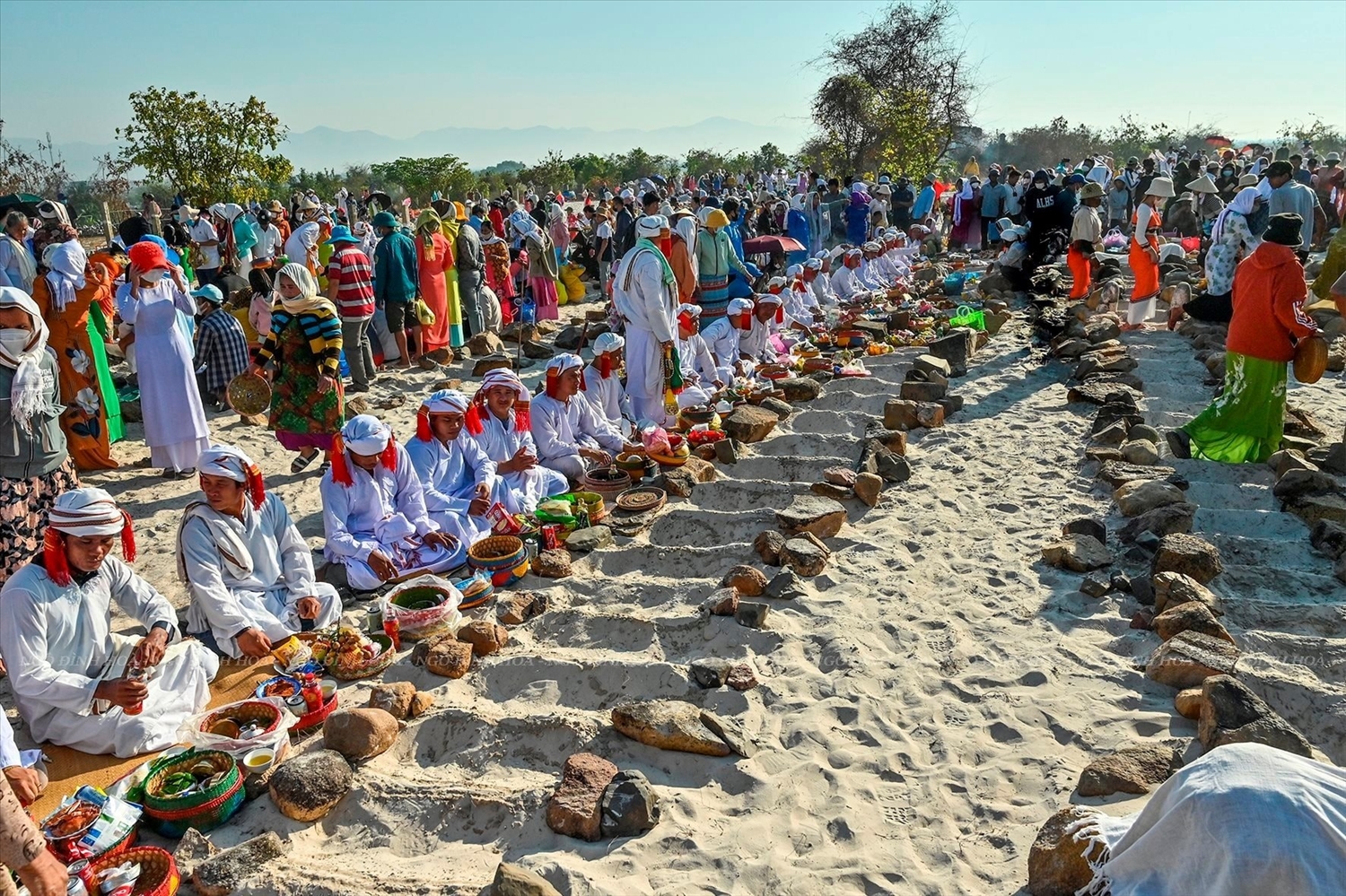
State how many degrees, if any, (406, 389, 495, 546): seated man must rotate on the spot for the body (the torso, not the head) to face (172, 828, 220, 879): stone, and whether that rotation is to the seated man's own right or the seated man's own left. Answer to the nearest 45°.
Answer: approximately 45° to the seated man's own right

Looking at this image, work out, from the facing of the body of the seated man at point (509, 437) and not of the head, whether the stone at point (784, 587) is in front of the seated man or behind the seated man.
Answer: in front

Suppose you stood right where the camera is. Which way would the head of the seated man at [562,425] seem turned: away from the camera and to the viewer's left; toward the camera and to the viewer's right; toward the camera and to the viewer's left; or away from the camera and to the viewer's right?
toward the camera and to the viewer's right

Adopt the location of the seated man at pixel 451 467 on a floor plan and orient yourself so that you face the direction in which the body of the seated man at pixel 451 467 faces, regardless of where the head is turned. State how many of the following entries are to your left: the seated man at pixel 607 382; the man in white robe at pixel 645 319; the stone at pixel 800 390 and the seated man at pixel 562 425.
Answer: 4

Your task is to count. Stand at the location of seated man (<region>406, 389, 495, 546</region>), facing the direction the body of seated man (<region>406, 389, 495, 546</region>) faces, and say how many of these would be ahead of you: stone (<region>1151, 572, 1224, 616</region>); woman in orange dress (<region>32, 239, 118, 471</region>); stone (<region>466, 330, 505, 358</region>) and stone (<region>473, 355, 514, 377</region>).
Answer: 1

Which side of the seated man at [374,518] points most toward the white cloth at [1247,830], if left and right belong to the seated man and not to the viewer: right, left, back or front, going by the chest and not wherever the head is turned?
front

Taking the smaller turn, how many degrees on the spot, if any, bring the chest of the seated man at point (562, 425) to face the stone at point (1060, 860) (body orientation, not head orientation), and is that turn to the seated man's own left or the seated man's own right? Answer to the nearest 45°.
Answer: approximately 45° to the seated man's own right

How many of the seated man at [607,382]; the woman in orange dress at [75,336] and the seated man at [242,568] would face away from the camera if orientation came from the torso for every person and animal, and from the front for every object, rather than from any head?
1

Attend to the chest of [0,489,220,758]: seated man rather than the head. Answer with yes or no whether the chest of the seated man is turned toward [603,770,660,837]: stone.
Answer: yes

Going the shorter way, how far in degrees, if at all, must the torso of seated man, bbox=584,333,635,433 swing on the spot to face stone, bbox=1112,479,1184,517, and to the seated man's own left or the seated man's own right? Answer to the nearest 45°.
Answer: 0° — they already face it

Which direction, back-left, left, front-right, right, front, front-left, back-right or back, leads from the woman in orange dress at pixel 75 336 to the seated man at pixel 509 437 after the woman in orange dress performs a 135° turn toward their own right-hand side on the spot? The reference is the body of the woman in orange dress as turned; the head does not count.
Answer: front

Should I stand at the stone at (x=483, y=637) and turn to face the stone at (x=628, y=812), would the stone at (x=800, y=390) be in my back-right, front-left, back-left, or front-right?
back-left

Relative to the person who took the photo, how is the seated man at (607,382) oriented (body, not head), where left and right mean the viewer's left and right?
facing the viewer and to the right of the viewer

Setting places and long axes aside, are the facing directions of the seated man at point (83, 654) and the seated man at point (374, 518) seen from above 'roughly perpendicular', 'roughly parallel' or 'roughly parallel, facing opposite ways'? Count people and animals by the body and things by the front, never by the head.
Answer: roughly parallel

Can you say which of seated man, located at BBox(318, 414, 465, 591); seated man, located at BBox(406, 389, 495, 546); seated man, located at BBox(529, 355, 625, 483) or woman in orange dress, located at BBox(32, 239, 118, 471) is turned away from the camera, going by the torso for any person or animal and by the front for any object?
the woman in orange dress

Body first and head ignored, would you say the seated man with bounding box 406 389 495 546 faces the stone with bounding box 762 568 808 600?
yes

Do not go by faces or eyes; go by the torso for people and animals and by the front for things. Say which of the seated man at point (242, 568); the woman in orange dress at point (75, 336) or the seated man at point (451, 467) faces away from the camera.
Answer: the woman in orange dress

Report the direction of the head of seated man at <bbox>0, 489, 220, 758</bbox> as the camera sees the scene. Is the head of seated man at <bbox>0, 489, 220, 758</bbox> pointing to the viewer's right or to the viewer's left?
to the viewer's right

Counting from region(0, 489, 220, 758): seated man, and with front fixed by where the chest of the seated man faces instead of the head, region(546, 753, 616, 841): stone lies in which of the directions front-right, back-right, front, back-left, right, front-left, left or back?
front

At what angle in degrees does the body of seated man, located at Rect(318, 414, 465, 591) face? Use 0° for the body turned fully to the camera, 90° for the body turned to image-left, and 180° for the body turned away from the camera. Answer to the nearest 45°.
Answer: approximately 315°
